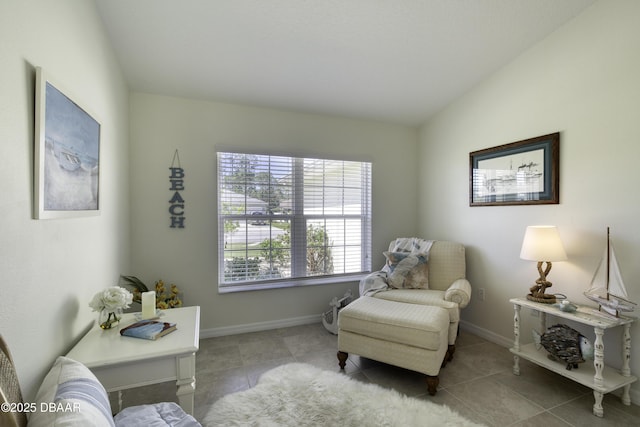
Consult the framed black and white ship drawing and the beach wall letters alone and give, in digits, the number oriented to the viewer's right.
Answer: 0

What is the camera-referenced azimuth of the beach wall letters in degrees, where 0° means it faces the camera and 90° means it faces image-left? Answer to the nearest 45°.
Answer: approximately 0°

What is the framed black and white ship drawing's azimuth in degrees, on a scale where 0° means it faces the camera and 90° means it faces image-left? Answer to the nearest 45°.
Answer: approximately 45°

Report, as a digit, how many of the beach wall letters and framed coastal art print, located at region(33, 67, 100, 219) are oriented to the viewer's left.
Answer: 0

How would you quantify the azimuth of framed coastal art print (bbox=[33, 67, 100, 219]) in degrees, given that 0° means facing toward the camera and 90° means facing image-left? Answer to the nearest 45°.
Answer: approximately 315°

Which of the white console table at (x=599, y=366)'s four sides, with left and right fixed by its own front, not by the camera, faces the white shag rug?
front

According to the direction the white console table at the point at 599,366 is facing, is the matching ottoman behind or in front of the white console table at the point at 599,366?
in front

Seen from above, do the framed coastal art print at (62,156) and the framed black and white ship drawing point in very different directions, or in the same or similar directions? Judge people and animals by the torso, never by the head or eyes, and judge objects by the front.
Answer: very different directions

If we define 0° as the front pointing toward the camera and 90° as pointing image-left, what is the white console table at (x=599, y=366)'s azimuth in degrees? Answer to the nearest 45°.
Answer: approximately 45°

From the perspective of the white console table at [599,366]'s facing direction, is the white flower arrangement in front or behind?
in front

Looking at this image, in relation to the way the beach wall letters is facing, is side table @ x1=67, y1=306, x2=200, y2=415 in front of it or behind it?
in front

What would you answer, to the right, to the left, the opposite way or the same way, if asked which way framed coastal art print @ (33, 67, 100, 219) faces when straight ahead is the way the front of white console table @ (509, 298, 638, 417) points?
the opposite way
